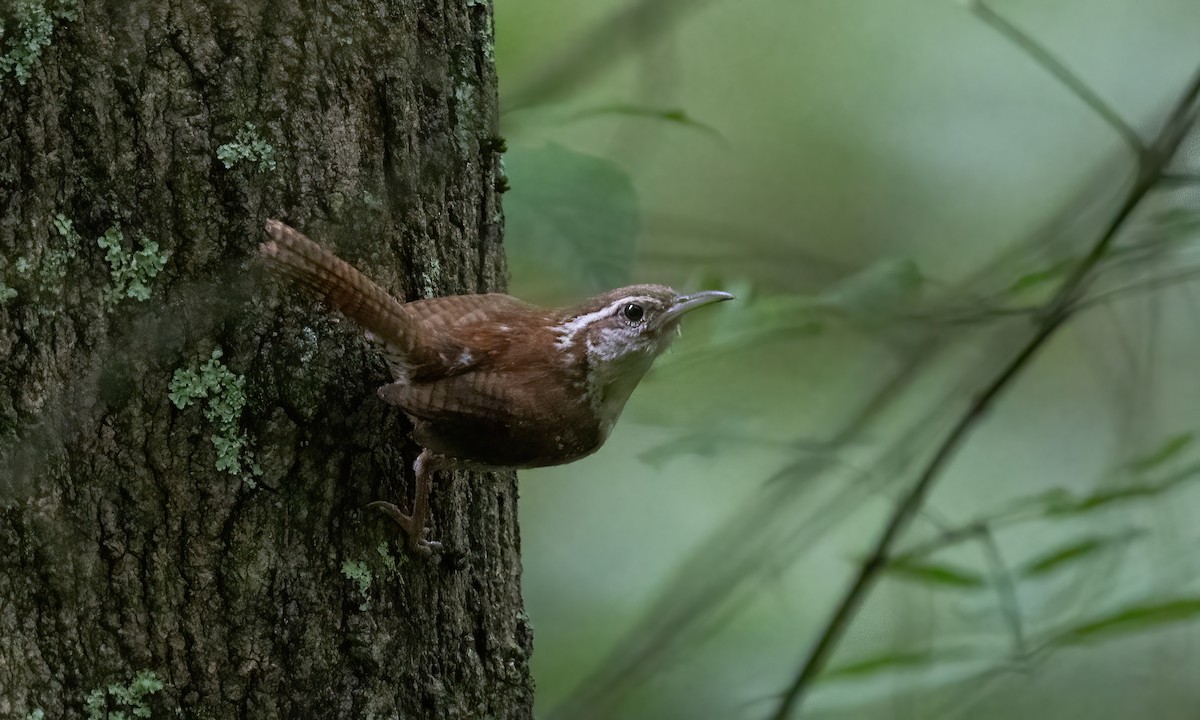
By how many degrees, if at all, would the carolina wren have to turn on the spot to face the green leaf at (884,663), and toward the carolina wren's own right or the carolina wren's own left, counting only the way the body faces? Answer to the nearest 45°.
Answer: approximately 45° to the carolina wren's own left

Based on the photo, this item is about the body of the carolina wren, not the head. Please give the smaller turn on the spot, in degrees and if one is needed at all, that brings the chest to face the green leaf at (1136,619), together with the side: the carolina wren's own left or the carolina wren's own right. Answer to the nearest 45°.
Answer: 0° — it already faces it

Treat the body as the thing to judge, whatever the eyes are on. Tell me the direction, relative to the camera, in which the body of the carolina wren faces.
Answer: to the viewer's right
